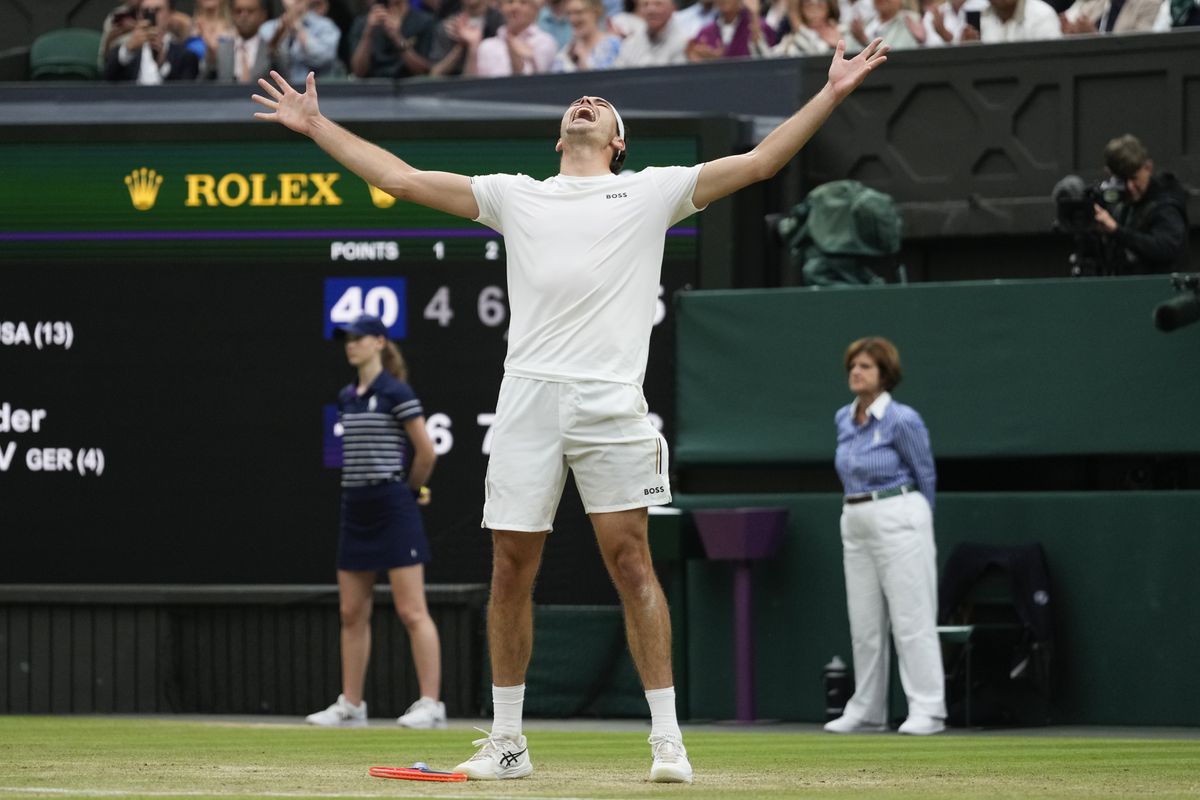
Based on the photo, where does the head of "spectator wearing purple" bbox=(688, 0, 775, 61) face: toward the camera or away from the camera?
toward the camera

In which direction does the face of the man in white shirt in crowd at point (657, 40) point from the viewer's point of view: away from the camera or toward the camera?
toward the camera

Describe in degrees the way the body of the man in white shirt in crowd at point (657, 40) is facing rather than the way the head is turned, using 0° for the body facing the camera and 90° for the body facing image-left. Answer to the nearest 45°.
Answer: approximately 0°

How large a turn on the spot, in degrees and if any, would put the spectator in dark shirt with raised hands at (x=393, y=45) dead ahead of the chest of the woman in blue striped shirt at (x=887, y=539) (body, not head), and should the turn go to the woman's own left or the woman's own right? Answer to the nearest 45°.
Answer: approximately 90° to the woman's own right

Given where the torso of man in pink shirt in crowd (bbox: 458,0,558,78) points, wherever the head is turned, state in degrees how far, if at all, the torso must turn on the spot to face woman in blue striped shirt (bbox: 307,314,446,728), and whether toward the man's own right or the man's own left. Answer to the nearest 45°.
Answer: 0° — they already face them

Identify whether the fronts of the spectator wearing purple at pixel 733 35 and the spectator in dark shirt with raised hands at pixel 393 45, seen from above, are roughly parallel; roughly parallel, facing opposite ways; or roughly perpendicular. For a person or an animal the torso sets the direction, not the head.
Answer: roughly parallel

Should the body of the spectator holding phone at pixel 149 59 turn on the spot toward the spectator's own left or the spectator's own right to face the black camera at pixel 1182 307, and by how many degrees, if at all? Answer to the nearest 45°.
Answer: approximately 45° to the spectator's own left

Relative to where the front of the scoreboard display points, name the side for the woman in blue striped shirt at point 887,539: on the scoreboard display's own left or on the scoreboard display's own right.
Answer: on the scoreboard display's own left

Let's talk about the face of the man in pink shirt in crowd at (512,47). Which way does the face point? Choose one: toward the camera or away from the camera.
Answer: toward the camera

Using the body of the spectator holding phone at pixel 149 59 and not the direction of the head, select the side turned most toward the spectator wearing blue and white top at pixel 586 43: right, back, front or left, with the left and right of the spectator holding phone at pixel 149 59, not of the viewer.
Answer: left

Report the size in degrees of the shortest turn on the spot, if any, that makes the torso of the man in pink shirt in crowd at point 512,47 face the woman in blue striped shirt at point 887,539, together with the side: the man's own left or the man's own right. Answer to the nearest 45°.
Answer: approximately 45° to the man's own left

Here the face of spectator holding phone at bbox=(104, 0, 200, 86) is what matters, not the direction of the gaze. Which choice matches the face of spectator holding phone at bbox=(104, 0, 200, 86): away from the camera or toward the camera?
toward the camera

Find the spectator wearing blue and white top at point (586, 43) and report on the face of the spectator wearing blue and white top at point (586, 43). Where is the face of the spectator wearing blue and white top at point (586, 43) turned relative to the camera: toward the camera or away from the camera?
toward the camera

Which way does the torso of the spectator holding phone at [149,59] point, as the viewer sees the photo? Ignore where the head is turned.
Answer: toward the camera

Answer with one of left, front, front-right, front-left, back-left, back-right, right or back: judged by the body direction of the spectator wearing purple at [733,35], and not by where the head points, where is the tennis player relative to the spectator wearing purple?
front

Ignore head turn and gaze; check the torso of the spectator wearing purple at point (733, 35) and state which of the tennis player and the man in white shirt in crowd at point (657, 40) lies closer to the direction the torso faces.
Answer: the tennis player

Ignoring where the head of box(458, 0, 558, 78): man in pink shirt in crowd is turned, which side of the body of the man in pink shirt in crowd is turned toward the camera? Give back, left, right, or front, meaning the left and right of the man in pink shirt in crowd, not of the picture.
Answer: front

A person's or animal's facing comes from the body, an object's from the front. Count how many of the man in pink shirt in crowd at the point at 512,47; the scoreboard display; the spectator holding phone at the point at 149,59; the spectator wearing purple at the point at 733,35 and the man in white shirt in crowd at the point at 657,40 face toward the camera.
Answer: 5
